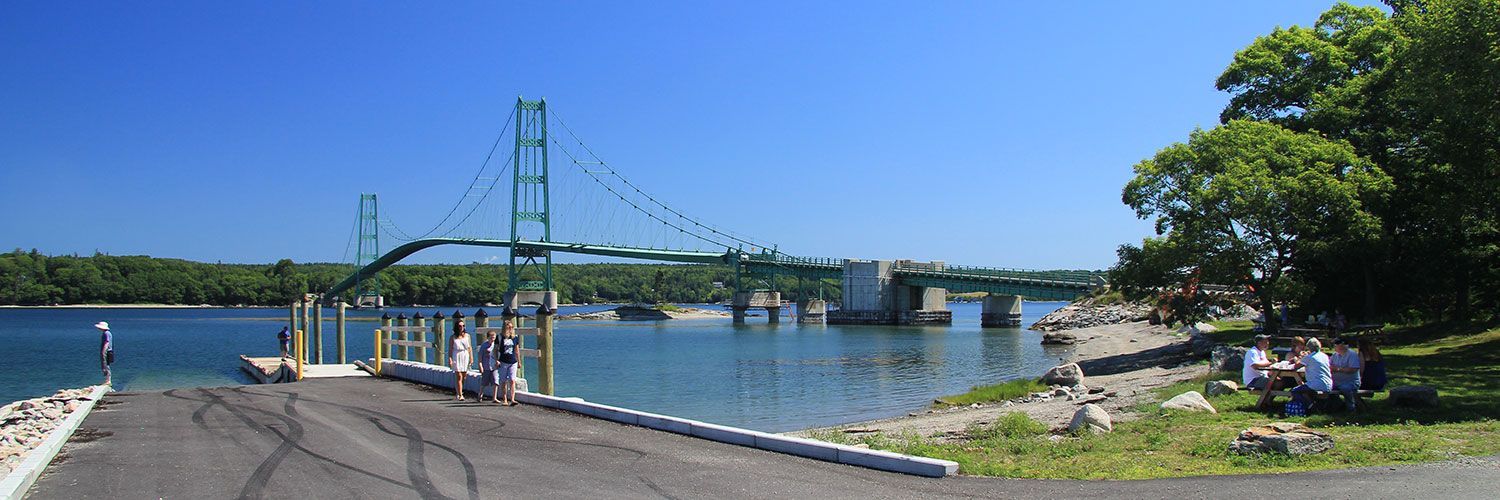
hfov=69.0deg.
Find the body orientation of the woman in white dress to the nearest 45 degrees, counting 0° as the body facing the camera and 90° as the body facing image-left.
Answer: approximately 0°

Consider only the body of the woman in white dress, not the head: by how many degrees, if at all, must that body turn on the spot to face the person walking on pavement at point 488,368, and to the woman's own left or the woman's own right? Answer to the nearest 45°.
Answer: approximately 45° to the woman's own left

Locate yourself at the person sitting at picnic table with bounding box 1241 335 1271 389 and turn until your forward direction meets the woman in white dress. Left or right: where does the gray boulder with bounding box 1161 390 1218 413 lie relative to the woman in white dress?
left

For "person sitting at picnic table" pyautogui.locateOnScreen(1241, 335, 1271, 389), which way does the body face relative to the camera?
to the viewer's right

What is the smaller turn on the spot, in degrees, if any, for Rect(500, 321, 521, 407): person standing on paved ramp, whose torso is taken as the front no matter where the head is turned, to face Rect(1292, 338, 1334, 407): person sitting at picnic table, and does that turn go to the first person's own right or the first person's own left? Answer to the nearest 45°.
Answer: approximately 45° to the first person's own left

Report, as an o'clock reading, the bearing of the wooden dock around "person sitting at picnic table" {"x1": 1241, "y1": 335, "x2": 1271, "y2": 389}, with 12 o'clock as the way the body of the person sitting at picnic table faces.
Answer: The wooden dock is roughly at 6 o'clock from the person sitting at picnic table.

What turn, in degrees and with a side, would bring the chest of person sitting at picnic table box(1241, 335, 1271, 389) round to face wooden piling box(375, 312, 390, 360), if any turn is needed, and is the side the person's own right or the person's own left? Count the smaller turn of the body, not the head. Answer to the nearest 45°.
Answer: approximately 180°

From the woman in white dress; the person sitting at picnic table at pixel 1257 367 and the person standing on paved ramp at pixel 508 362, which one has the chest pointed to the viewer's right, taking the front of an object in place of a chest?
the person sitting at picnic table

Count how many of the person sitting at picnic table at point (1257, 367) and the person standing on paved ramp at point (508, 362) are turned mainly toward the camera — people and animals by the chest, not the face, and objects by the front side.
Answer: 1

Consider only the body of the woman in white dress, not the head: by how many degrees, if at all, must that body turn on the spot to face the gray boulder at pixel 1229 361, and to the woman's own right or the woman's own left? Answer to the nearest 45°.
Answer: approximately 90° to the woman's own left

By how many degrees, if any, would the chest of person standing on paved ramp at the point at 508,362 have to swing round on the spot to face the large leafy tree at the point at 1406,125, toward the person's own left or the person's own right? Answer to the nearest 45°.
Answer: approximately 90° to the person's own left
